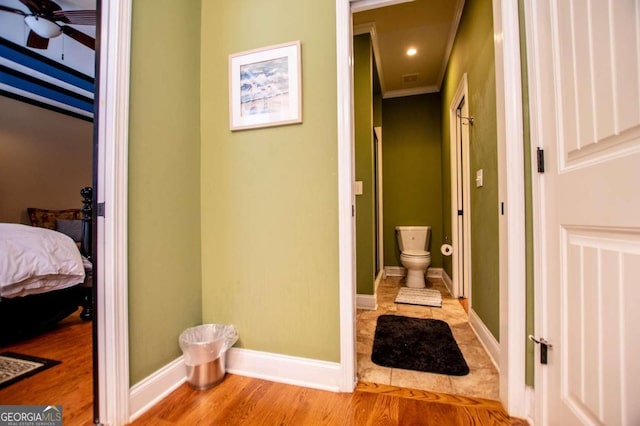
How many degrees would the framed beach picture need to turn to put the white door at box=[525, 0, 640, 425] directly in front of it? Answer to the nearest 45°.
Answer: approximately 90° to its left

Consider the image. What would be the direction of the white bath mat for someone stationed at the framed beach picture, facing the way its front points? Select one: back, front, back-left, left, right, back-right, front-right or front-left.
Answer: back

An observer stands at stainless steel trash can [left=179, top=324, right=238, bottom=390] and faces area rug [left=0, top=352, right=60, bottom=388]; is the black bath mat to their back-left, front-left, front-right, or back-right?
back-right

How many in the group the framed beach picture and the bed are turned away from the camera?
0

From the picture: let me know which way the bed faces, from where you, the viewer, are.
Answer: facing the viewer and to the left of the viewer

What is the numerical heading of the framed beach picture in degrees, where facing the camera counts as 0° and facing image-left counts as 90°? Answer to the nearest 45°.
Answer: approximately 45°

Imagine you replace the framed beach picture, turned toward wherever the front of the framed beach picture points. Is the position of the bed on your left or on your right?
on your right
